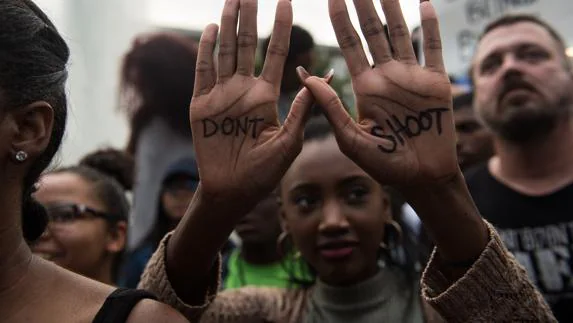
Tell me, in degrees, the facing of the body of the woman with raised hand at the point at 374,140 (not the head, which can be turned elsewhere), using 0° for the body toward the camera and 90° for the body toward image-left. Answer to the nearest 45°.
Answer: approximately 0°

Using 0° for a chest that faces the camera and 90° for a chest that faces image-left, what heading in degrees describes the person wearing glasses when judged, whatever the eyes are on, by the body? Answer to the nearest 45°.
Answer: approximately 45°

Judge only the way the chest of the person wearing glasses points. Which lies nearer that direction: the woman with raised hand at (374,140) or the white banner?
the woman with raised hand

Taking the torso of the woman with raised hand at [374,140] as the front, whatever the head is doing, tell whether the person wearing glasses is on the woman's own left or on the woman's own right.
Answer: on the woman's own right

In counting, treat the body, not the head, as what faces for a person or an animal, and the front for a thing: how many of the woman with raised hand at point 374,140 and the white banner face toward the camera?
2

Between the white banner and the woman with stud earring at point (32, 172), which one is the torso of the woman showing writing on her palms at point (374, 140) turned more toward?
the woman with stud earring

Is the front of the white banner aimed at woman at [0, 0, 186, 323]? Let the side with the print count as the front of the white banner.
yes

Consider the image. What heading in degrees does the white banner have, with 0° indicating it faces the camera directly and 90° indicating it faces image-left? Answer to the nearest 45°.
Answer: approximately 0°

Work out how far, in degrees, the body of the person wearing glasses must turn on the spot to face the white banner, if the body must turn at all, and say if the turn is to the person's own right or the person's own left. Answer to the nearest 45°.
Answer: approximately 180°

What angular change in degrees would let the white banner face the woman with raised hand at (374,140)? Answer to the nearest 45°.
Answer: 0° — it already faces them

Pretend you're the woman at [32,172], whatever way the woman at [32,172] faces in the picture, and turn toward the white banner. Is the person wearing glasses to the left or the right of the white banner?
left
